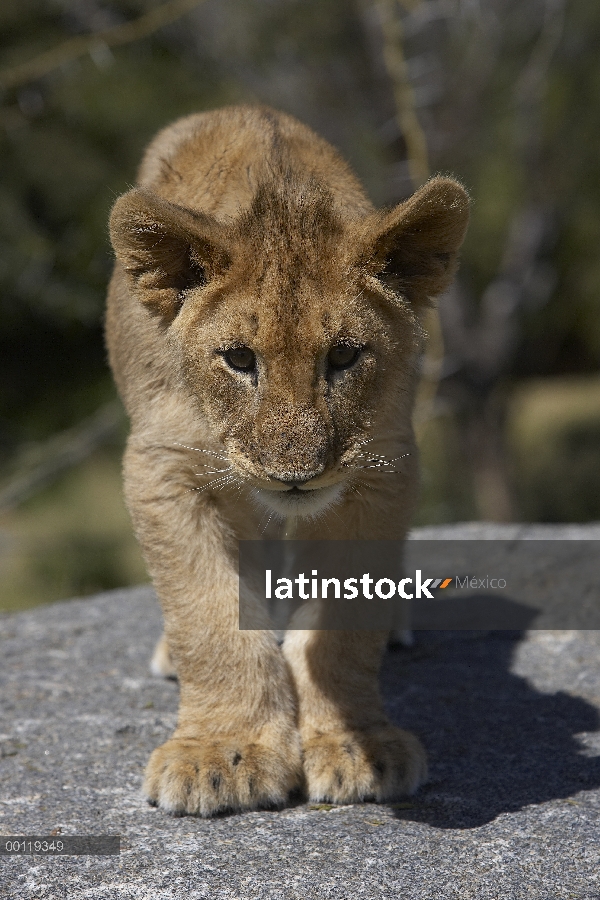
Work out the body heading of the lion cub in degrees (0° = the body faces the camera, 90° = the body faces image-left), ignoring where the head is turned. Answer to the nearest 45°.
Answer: approximately 0°
